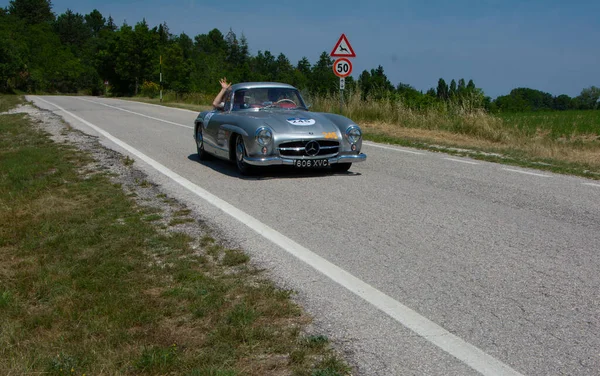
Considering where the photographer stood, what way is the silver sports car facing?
facing the viewer and to the right of the viewer

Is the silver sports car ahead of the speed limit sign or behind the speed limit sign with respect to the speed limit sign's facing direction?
ahead

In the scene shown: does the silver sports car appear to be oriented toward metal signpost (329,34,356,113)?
no

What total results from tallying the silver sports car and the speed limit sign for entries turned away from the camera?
0

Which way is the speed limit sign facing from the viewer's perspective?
toward the camera

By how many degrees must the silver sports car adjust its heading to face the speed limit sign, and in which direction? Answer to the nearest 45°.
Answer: approximately 135° to its left
